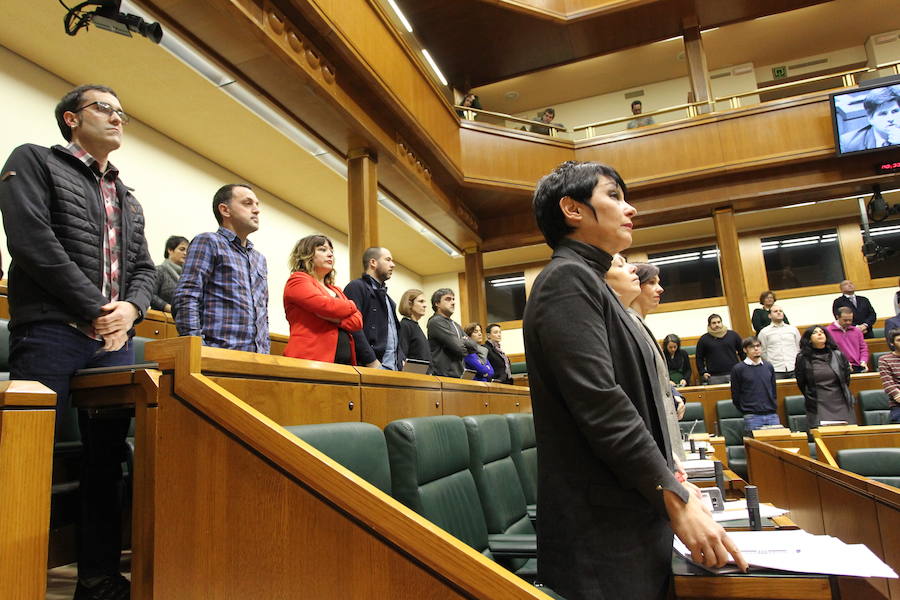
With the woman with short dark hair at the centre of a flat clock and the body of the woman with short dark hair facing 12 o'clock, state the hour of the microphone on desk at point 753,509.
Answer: The microphone on desk is roughly at 1 o'clock from the woman with short dark hair.

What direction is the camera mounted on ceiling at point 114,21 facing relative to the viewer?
to the viewer's right

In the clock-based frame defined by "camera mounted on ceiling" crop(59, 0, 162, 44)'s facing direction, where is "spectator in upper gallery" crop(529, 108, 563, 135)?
The spectator in upper gallery is roughly at 11 o'clock from the camera mounted on ceiling.

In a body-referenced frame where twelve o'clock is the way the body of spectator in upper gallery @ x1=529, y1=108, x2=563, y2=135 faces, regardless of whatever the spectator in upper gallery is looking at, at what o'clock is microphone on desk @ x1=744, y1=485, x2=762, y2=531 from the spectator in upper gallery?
The microphone on desk is roughly at 12 o'clock from the spectator in upper gallery.

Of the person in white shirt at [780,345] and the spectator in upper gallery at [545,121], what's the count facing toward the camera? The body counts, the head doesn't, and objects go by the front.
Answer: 2

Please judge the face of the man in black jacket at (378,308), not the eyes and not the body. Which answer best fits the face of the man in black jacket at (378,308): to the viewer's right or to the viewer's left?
to the viewer's right

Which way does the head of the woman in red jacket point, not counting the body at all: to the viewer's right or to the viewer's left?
to the viewer's right

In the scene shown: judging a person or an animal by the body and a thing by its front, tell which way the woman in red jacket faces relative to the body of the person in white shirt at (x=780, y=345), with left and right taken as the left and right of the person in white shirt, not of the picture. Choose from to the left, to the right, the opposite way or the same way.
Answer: to the left

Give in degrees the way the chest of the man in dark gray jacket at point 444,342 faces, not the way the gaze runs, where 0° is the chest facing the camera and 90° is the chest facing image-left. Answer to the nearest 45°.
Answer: approximately 315°

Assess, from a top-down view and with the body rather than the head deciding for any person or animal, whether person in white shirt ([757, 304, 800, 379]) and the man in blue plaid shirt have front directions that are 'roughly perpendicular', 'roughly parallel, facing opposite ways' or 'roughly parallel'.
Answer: roughly perpendicular

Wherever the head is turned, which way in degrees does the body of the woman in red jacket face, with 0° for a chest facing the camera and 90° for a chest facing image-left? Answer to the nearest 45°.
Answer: approximately 315°
